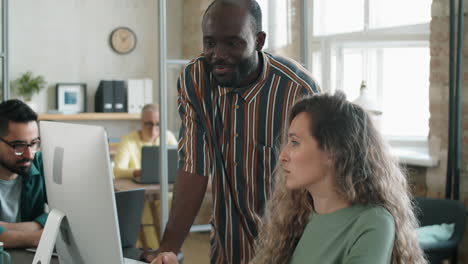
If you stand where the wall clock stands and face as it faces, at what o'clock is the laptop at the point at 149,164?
The laptop is roughly at 12 o'clock from the wall clock.

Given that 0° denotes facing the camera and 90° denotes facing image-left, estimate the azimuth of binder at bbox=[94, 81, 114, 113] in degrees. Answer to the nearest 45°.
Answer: approximately 0°

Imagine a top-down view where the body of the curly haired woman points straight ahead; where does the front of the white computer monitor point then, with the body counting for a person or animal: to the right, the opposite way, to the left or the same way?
the opposite way

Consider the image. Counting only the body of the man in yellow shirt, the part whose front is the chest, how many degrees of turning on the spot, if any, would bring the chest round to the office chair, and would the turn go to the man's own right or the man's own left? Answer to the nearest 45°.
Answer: approximately 45° to the man's own left

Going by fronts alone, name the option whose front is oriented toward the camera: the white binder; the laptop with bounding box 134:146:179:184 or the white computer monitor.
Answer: the white binder

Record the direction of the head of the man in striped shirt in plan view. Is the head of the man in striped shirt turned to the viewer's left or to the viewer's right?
to the viewer's left

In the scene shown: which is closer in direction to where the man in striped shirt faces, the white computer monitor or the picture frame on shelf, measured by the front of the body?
the white computer monitor

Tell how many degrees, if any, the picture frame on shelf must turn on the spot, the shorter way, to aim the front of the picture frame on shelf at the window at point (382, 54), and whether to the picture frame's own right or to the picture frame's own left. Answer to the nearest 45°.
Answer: approximately 45° to the picture frame's own left

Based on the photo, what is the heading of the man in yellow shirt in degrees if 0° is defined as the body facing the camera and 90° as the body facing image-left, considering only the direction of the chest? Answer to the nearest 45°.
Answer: approximately 0°

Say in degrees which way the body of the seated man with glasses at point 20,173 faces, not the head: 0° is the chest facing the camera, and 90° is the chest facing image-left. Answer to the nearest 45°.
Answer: approximately 315°

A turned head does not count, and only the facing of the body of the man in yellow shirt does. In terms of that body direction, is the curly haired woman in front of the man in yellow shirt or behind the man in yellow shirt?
in front
